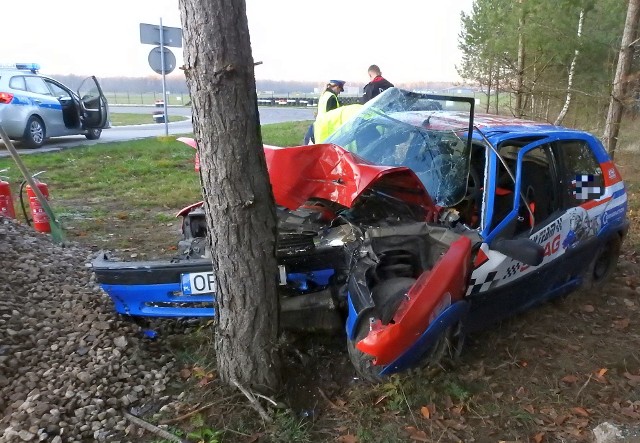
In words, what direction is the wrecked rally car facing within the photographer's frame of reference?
facing the viewer and to the left of the viewer

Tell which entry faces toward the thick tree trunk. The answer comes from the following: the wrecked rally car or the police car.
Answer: the wrecked rally car

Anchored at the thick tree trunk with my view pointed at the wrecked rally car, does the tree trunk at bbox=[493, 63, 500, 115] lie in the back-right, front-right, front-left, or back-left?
front-left

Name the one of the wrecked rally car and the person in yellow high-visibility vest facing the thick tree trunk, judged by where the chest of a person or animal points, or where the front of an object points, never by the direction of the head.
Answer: the wrecked rally car

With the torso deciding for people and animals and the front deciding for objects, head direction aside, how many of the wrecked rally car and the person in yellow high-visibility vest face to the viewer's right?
1

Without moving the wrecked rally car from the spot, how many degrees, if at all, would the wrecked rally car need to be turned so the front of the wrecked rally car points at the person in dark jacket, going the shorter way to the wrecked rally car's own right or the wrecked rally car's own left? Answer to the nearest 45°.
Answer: approximately 135° to the wrecked rally car's own right

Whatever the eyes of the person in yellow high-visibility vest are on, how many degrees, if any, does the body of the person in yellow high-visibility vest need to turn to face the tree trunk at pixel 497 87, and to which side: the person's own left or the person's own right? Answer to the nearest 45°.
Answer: approximately 45° to the person's own left

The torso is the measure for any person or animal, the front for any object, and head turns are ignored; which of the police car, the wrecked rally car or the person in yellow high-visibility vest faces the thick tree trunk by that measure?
the wrecked rally car

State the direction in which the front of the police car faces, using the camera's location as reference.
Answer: facing away from the viewer and to the right of the viewer

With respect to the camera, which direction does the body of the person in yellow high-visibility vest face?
to the viewer's right

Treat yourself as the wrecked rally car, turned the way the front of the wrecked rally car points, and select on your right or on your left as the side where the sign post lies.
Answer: on your right

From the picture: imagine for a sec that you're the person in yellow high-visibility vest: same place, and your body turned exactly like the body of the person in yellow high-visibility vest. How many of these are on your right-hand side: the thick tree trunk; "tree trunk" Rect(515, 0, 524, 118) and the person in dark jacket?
1

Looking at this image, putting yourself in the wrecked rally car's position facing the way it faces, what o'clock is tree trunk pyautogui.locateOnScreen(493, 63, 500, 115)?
The tree trunk is roughly at 5 o'clock from the wrecked rally car.
